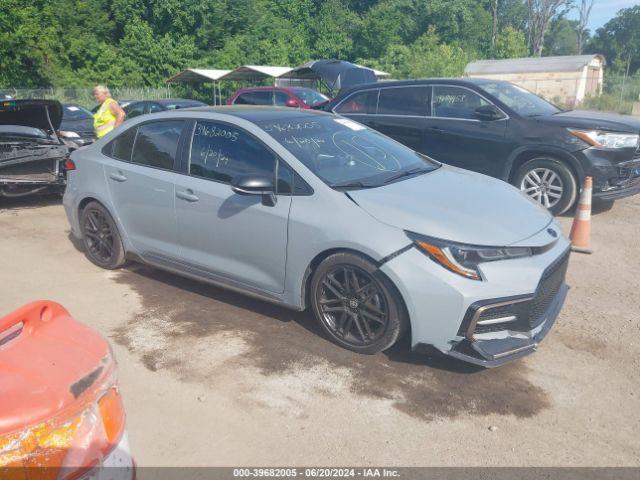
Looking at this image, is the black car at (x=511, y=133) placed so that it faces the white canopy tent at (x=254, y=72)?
no

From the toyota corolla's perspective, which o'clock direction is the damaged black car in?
The damaged black car is roughly at 6 o'clock from the toyota corolla.

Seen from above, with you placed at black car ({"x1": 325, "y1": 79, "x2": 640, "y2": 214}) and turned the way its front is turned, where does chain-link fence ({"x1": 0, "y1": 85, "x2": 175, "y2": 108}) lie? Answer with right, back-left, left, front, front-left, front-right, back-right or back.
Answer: back

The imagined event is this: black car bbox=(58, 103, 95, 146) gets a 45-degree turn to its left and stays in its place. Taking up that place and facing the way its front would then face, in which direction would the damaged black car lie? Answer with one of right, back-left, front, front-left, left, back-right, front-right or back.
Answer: right

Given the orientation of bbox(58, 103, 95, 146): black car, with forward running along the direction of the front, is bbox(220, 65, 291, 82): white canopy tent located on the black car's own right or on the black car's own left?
on the black car's own left

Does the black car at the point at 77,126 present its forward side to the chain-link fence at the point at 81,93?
no

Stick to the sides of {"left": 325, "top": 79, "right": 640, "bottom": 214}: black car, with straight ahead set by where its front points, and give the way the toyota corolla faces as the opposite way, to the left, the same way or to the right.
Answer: the same way

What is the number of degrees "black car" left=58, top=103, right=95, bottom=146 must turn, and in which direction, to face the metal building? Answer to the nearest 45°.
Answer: approximately 90° to its left

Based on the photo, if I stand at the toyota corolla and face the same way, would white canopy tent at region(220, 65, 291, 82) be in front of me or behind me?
behind

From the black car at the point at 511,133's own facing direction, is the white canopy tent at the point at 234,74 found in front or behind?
behind

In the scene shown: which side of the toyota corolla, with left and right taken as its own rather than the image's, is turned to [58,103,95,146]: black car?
back
